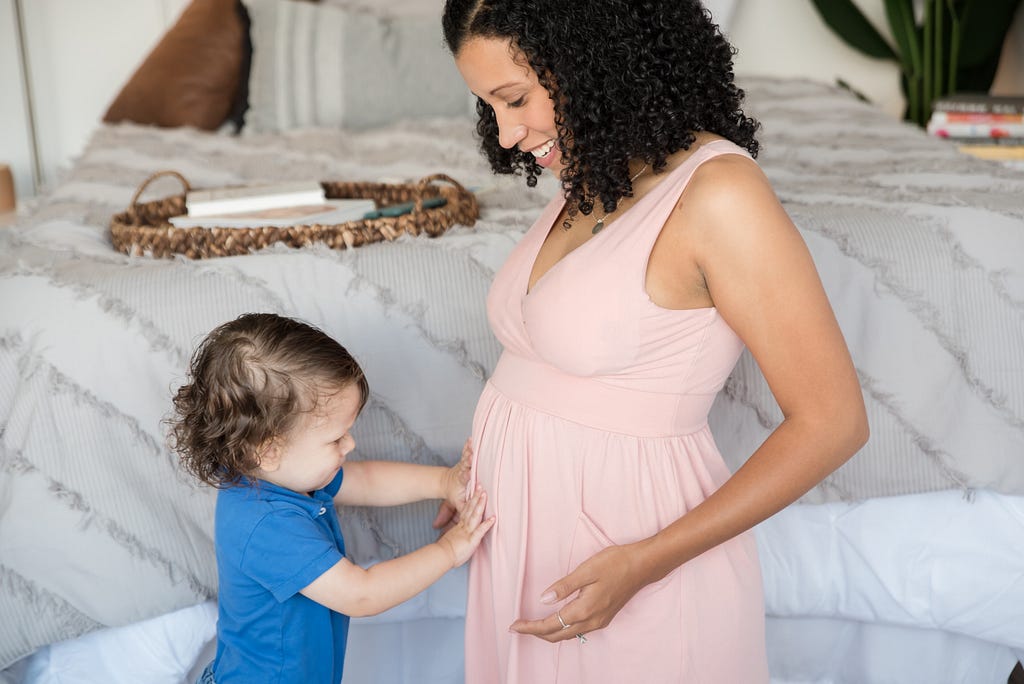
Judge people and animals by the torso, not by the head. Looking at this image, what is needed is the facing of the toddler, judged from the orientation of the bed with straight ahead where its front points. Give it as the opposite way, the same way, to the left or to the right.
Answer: to the left

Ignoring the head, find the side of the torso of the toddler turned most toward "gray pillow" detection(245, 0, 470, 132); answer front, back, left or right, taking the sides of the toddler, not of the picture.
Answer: left

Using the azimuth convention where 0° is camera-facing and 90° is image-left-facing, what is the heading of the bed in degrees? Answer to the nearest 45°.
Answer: approximately 0°

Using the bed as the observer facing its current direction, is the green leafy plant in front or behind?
behind

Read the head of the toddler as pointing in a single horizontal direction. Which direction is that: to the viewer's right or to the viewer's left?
to the viewer's right

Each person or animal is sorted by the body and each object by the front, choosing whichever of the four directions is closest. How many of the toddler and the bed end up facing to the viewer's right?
1

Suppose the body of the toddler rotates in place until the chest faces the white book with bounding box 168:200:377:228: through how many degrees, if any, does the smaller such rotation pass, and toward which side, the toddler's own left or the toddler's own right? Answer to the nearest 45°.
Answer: approximately 90° to the toddler's own left

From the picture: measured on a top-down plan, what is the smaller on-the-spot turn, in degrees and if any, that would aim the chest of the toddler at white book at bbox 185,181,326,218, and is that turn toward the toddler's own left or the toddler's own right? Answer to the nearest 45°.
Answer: approximately 90° to the toddler's own left

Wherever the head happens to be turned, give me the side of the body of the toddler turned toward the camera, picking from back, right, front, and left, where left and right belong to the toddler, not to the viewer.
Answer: right
